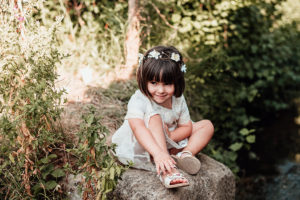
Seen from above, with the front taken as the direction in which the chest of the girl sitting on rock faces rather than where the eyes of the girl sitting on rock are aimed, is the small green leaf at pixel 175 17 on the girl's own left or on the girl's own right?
on the girl's own left

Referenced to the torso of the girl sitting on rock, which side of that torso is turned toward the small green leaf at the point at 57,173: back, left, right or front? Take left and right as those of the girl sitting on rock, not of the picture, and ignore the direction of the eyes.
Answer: right

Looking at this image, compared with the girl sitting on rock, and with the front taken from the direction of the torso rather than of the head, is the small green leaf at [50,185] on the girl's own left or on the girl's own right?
on the girl's own right

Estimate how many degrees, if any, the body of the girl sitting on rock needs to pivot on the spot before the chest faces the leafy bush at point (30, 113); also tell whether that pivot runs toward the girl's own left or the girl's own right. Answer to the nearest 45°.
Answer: approximately 90° to the girl's own right

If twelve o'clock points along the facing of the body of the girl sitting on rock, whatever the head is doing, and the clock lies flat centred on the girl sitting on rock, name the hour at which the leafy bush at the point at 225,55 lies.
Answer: The leafy bush is roughly at 8 o'clock from the girl sitting on rock.

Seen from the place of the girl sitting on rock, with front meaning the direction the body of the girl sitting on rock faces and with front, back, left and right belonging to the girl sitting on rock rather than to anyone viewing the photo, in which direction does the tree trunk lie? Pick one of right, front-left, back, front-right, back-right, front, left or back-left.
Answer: back-left
